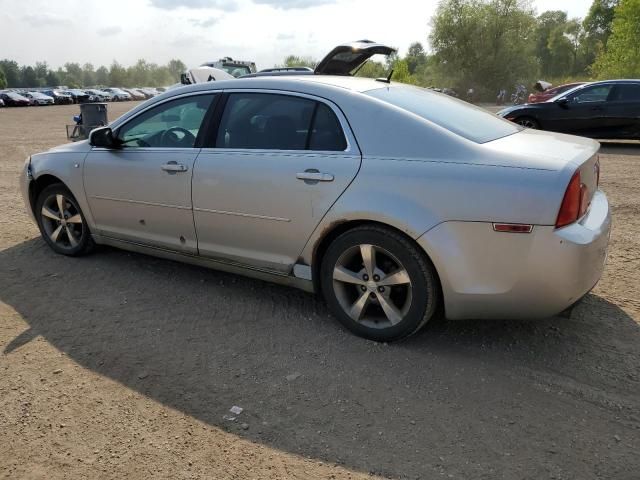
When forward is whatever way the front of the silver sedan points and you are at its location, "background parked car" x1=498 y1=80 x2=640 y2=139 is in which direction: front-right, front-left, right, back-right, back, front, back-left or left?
right

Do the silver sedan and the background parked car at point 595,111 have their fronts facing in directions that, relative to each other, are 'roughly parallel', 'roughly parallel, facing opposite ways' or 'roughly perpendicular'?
roughly parallel

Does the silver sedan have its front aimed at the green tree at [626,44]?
no

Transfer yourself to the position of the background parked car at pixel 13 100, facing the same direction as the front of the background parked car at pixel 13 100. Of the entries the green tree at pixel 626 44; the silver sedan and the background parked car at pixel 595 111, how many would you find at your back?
0

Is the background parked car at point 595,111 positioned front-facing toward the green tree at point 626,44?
no

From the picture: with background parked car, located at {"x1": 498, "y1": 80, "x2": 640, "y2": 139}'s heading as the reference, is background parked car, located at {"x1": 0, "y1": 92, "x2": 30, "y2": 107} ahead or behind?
ahead

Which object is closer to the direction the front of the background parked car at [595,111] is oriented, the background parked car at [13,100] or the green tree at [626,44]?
the background parked car

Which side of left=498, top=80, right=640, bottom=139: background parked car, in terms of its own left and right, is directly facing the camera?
left

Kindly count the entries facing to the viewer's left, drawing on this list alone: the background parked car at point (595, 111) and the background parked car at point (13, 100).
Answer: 1

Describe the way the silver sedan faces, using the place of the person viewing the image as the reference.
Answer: facing away from the viewer and to the left of the viewer

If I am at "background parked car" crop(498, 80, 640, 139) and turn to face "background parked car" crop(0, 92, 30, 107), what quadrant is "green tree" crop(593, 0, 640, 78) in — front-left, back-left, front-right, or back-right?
front-right

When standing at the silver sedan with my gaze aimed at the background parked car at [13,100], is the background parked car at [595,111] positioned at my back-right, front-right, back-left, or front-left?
front-right

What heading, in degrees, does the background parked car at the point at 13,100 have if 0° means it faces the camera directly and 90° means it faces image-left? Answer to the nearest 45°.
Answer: approximately 315°
